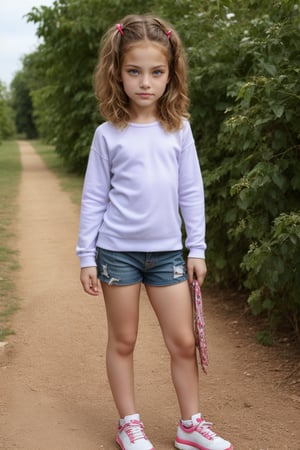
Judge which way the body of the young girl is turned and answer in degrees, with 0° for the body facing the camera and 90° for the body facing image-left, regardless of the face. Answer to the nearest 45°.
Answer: approximately 0°
